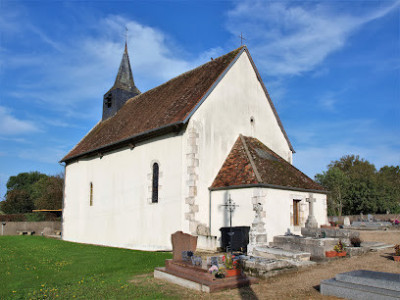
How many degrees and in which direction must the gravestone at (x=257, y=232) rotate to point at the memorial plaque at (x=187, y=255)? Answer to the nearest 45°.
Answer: approximately 90° to its right

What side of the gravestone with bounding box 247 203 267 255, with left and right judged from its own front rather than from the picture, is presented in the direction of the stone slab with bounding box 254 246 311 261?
front

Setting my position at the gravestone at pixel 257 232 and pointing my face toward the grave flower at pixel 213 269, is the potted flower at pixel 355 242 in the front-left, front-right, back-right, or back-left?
back-left

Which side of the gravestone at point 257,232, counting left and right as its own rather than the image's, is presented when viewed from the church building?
back

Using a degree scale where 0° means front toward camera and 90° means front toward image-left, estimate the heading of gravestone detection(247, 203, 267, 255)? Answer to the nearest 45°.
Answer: approximately 315°

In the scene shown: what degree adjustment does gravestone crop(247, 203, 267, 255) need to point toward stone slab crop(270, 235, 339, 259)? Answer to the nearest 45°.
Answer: approximately 45° to its left

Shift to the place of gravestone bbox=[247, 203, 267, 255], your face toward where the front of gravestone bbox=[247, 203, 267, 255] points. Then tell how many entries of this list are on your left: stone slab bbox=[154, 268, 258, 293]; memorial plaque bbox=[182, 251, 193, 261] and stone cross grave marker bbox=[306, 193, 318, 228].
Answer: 1
